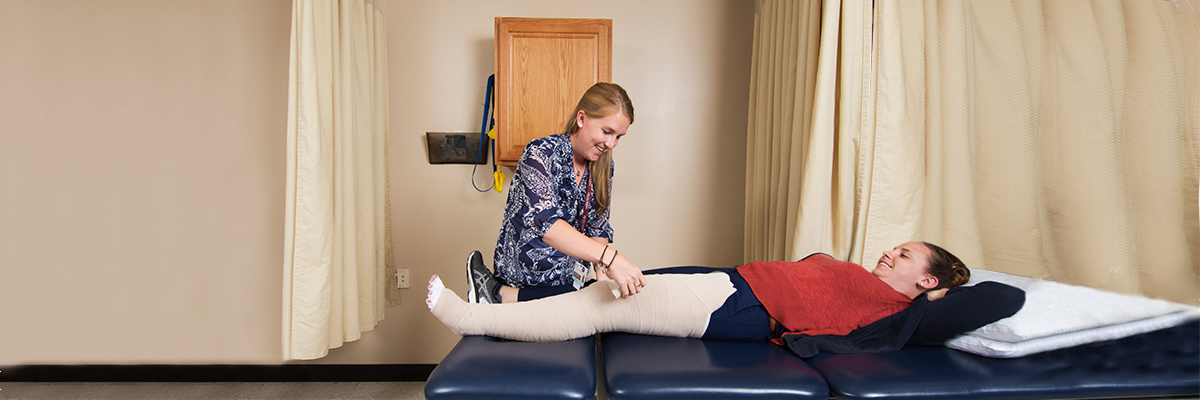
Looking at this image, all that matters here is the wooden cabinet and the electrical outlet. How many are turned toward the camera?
2

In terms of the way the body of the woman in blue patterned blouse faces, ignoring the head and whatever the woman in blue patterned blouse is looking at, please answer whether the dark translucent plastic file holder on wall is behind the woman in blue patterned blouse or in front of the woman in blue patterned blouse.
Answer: behind

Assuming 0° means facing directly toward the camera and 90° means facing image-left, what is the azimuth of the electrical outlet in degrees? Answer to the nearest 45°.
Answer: approximately 0°

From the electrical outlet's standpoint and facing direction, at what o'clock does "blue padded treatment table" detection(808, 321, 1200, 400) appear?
The blue padded treatment table is roughly at 11 o'clock from the electrical outlet.
